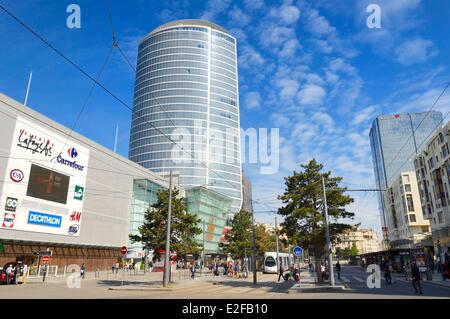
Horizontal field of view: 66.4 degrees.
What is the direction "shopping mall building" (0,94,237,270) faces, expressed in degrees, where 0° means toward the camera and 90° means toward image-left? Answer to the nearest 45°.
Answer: approximately 315°

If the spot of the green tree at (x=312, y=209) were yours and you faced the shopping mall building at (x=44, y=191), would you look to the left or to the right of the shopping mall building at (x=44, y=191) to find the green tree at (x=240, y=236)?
right

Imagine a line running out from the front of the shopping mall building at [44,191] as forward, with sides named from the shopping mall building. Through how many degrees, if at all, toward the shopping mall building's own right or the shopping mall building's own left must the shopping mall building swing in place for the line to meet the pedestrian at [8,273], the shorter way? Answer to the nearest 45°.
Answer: approximately 45° to the shopping mall building's own right

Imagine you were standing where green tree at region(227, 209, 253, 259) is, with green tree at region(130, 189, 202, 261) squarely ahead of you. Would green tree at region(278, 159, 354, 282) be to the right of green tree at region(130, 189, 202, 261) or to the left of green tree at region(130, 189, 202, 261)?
left

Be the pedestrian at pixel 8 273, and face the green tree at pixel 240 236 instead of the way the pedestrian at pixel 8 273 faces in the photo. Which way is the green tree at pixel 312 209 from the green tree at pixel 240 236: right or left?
right

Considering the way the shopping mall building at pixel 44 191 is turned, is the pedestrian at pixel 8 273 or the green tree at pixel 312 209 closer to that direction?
the green tree
